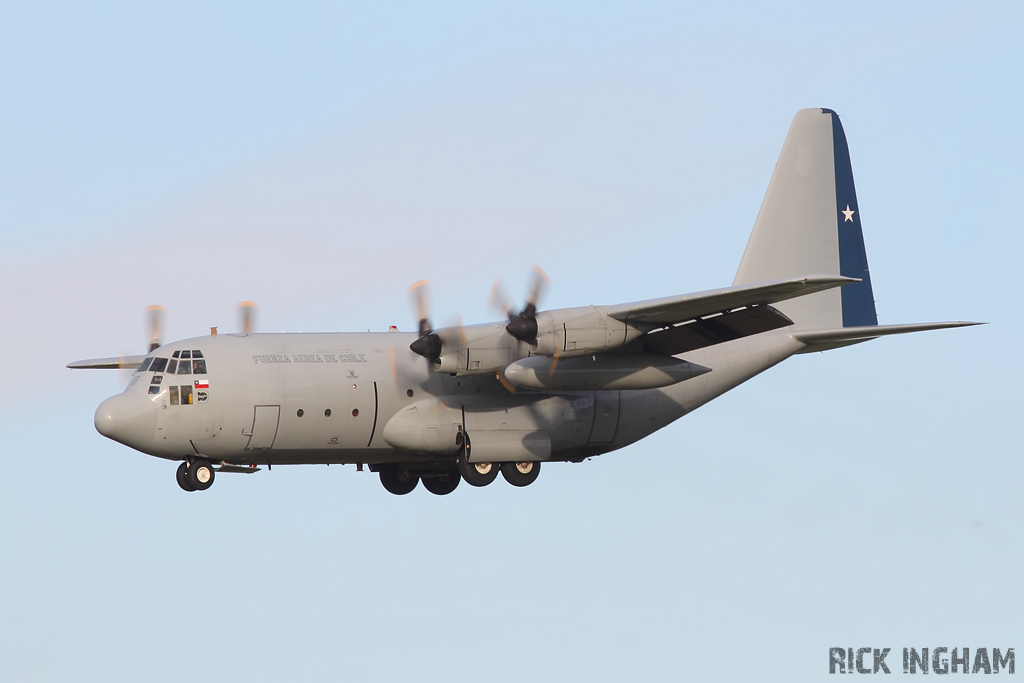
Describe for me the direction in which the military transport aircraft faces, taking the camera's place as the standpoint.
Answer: facing the viewer and to the left of the viewer
